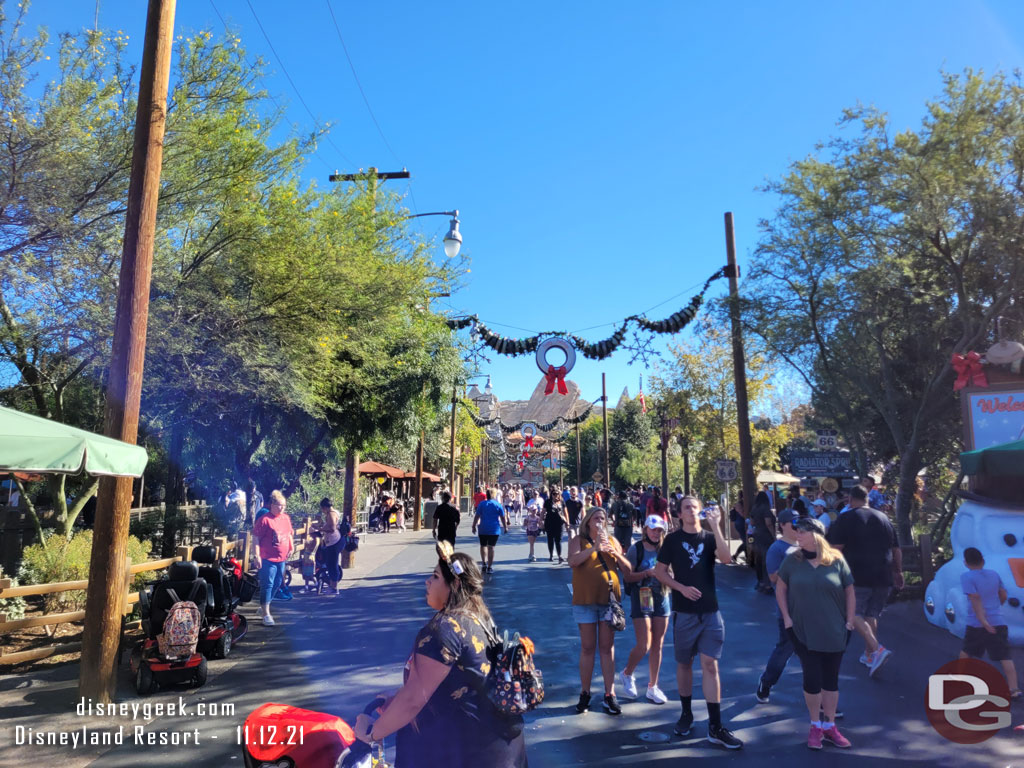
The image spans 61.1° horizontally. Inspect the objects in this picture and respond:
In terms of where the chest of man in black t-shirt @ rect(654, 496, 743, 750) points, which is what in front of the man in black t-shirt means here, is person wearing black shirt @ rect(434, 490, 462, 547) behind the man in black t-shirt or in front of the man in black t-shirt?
behind

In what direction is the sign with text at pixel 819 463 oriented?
toward the camera

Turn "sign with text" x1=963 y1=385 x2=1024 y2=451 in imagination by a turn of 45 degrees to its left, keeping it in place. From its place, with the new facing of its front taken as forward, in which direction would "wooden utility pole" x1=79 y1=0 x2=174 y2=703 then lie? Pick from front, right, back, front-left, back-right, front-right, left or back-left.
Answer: right

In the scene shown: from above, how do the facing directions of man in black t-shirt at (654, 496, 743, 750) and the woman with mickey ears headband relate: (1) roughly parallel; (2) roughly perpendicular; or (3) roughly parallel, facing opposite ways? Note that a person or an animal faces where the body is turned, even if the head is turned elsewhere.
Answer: roughly perpendicular

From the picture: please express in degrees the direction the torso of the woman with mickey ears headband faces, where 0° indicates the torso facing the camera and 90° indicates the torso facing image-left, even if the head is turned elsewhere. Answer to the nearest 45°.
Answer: approximately 90°

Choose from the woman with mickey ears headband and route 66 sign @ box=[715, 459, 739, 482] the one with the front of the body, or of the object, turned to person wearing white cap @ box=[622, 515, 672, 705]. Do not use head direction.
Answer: the route 66 sign

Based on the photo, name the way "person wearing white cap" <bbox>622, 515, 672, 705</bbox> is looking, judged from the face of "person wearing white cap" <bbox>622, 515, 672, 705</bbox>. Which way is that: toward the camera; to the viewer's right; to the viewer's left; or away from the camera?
toward the camera

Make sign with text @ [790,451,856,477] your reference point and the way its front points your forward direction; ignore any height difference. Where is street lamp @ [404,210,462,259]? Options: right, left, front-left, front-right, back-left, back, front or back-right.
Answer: front-right

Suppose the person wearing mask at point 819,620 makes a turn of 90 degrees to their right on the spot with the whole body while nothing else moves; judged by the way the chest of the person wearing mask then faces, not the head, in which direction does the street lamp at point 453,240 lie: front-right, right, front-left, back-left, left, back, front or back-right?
front-right

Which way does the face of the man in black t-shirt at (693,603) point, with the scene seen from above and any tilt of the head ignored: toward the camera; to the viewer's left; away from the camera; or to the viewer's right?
toward the camera

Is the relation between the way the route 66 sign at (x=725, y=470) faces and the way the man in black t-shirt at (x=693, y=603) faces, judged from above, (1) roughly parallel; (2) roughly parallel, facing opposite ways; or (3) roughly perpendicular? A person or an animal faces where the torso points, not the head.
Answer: roughly parallel

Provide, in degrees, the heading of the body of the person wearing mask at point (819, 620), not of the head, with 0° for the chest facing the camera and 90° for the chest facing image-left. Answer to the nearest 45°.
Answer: approximately 0°

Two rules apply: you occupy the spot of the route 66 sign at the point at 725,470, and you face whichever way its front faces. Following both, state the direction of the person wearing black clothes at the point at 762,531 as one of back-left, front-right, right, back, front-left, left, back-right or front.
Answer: front

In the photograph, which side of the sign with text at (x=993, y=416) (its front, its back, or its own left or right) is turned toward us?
front

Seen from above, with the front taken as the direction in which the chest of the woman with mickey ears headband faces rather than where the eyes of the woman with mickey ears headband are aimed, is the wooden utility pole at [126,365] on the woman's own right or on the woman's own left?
on the woman's own right

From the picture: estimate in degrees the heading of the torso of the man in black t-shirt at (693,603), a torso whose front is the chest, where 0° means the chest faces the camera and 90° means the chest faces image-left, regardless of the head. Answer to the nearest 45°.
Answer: approximately 0°

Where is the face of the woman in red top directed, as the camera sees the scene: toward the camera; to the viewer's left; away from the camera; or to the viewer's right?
toward the camera

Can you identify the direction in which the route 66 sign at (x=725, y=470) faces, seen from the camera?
facing the viewer
